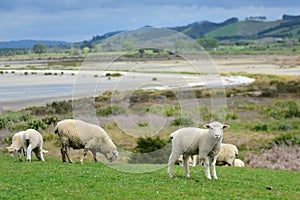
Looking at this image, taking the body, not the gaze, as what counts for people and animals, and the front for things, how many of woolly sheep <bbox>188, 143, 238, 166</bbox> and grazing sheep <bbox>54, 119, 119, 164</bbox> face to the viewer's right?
1

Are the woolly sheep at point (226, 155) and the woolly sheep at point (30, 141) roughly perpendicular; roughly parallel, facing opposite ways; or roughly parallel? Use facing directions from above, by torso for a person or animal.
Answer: roughly perpendicular

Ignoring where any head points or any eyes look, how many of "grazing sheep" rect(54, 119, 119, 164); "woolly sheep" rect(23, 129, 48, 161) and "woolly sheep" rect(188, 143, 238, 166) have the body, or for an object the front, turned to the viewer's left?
1

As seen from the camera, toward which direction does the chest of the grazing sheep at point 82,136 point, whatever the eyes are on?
to the viewer's right

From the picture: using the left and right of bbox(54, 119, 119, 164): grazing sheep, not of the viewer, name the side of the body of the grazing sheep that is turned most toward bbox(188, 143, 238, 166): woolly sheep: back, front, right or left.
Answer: front
